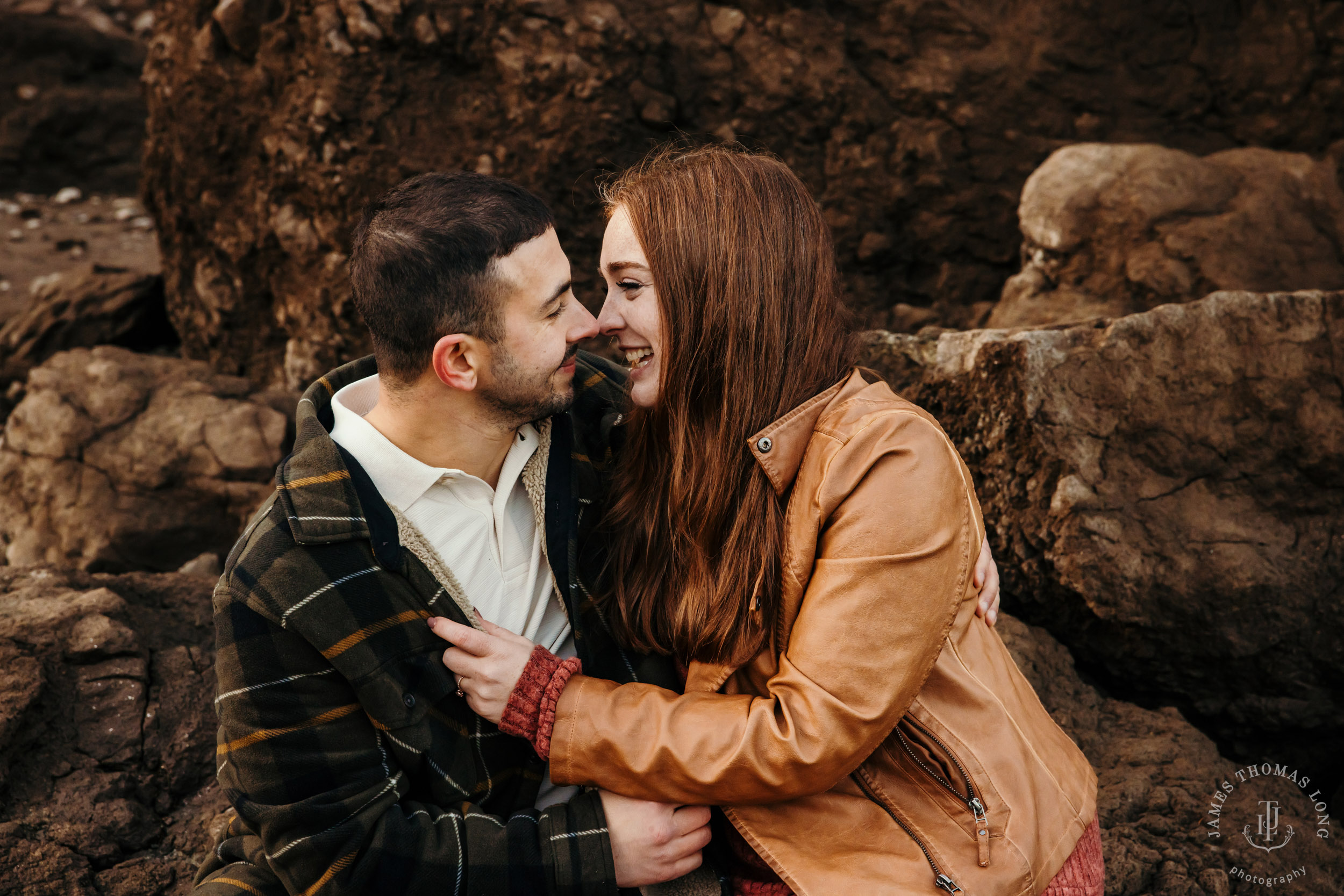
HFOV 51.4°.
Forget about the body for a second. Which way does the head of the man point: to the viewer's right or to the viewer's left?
to the viewer's right

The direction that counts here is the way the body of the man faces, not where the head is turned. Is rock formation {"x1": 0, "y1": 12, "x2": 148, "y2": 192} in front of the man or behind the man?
behind

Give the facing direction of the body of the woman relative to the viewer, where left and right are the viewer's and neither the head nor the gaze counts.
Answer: facing to the left of the viewer

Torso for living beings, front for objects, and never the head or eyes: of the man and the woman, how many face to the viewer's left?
1

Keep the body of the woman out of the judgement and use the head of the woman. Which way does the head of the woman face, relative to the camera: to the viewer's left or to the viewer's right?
to the viewer's left

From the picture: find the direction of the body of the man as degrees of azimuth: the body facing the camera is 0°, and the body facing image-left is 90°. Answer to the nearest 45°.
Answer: approximately 315°

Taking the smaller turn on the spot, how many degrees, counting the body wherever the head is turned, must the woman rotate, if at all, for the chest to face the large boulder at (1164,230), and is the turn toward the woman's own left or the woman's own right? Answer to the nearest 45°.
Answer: approximately 135° to the woman's own right

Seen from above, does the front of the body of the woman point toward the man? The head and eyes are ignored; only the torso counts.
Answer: yes
